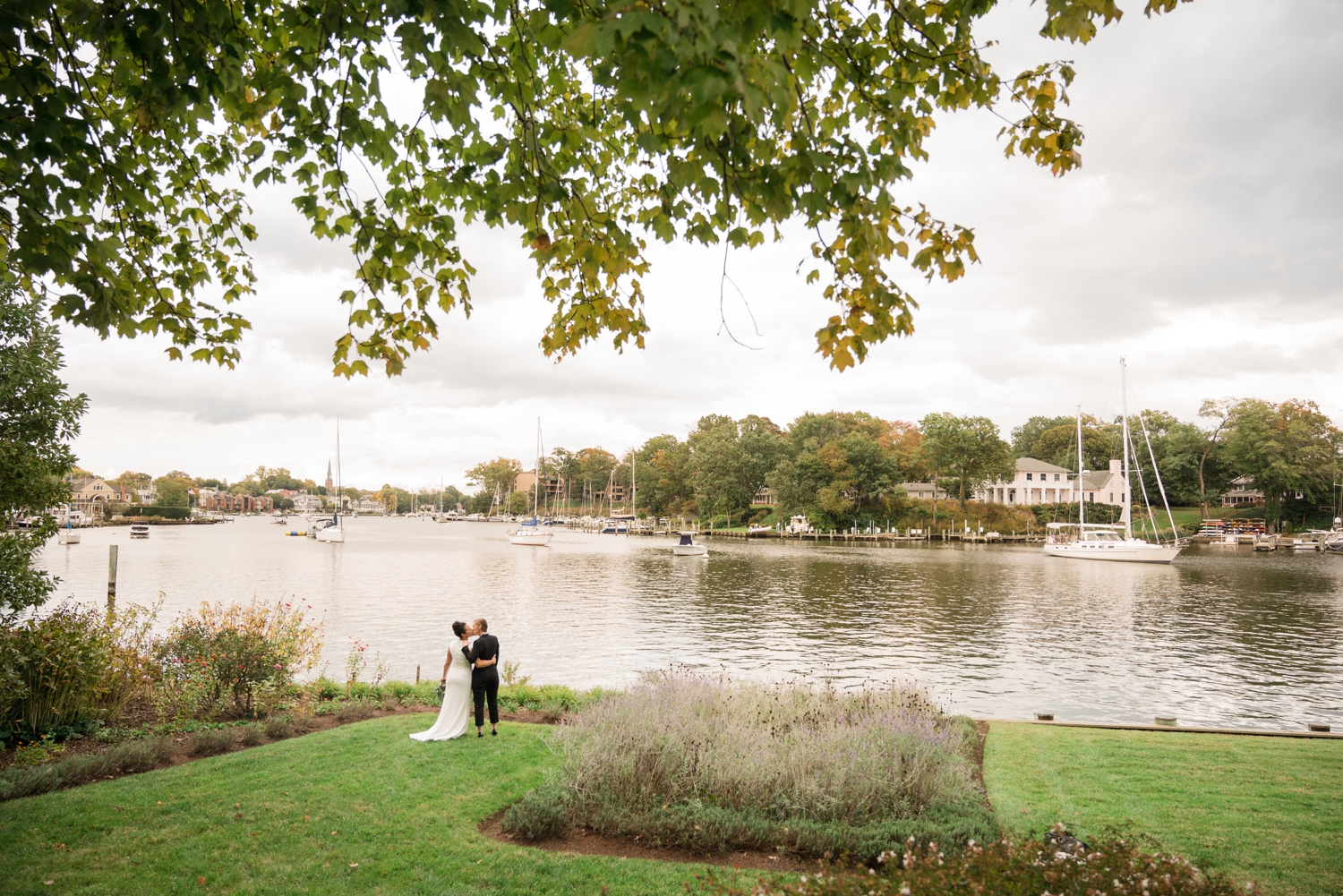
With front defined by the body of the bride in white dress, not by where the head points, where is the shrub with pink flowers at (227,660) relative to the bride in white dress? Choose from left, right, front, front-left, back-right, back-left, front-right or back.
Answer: left

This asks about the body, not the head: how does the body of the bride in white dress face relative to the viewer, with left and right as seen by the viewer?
facing away from the viewer and to the right of the viewer

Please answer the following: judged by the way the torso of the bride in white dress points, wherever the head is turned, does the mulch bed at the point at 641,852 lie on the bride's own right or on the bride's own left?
on the bride's own right

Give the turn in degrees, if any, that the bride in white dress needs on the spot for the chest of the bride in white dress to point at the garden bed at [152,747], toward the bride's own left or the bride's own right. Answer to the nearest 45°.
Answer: approximately 135° to the bride's own left

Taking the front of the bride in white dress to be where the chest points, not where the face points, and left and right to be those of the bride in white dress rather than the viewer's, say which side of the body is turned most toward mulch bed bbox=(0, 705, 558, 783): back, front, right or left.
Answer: left

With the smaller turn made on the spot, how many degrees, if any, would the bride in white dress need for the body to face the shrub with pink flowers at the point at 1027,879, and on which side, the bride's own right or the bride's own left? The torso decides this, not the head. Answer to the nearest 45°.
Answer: approximately 135° to the bride's own right

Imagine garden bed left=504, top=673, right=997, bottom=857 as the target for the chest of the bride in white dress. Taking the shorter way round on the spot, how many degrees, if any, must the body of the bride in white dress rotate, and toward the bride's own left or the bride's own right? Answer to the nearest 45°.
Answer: approximately 90° to the bride's own right
